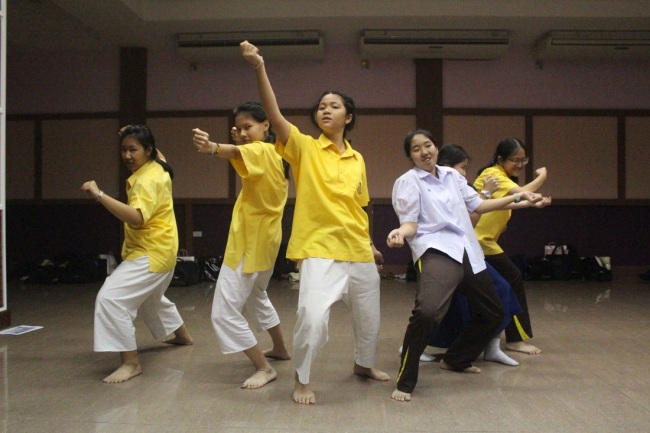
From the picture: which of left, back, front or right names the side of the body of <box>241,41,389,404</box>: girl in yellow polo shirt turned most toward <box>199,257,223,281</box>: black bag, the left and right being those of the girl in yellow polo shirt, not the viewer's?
back

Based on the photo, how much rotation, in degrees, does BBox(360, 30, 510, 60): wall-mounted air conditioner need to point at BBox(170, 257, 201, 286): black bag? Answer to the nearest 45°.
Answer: approximately 90° to its right

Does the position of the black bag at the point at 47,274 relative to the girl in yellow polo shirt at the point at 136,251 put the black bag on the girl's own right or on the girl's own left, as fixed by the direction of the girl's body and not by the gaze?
on the girl's own right

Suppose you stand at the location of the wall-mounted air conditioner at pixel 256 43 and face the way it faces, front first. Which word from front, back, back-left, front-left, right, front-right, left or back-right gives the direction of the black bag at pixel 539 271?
left

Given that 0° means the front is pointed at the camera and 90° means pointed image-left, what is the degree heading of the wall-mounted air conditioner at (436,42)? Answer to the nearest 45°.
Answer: approximately 0°

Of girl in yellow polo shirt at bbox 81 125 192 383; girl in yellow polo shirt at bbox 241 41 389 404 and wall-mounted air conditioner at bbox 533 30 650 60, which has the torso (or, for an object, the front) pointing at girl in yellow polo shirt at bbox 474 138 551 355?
the wall-mounted air conditioner

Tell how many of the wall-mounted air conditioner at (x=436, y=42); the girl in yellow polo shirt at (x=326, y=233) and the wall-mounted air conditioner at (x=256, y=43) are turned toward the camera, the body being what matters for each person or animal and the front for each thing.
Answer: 3

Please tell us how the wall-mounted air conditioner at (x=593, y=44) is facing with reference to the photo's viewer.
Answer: facing the viewer

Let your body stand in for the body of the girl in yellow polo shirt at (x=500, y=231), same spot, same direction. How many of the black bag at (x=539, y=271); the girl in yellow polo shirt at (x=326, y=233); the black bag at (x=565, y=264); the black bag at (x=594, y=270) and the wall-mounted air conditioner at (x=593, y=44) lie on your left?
4

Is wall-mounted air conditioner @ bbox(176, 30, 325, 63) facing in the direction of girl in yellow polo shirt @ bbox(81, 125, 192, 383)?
yes

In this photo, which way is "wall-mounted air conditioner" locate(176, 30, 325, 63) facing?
toward the camera

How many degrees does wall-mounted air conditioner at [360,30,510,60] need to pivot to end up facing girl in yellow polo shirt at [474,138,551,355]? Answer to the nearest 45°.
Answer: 0° — it already faces them

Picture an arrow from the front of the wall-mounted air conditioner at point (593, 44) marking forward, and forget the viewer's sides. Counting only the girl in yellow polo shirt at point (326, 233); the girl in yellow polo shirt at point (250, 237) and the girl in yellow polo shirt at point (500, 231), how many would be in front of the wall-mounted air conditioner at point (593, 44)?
3

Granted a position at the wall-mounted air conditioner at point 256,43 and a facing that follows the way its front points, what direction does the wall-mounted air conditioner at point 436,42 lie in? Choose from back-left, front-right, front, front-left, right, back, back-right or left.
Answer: left

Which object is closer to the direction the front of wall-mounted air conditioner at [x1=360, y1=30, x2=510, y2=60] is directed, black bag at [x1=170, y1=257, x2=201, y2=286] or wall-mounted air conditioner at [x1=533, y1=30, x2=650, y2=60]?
the black bag
